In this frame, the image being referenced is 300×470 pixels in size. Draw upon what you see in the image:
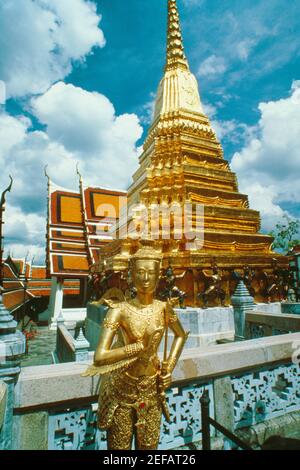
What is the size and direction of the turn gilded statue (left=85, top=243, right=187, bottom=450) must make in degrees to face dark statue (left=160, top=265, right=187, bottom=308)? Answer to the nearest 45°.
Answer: approximately 180°

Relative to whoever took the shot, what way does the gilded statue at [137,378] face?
facing the viewer

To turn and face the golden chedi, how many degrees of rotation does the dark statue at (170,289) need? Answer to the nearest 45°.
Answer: approximately 180°

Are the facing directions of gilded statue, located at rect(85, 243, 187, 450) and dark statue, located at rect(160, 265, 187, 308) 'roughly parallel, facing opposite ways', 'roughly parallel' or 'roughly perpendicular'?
roughly parallel

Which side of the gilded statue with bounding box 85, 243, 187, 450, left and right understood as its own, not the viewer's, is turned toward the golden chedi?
back

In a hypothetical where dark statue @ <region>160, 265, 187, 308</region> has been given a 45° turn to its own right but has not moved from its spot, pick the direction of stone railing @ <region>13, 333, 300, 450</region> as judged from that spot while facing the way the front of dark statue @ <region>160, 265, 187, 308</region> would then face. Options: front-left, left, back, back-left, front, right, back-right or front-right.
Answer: front-left

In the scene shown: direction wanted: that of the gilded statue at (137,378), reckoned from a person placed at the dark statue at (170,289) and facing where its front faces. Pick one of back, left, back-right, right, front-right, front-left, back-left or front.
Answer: front

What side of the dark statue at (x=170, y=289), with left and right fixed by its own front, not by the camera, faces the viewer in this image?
front

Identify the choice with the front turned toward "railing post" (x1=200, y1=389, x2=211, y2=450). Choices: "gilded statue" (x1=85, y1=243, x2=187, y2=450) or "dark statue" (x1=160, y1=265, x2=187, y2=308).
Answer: "dark statue" (x1=160, y1=265, x2=187, y2=308)

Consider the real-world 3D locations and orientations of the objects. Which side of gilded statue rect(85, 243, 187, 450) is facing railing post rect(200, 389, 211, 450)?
left

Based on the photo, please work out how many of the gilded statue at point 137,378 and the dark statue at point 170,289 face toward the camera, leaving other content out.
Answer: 2
